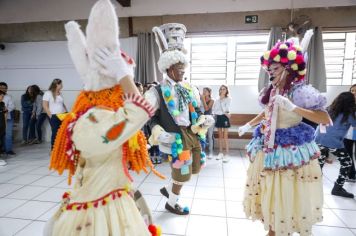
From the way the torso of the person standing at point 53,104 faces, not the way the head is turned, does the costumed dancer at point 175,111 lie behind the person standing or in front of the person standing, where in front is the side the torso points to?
in front

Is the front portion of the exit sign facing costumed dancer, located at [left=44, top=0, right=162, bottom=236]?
yes

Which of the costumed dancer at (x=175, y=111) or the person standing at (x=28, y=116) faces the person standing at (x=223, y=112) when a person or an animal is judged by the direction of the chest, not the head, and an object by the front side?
the person standing at (x=28, y=116)

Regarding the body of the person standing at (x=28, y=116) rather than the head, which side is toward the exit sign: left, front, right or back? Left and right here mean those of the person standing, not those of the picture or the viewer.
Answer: front

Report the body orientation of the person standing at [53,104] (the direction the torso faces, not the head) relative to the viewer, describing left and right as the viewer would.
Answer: facing the viewer and to the right of the viewer

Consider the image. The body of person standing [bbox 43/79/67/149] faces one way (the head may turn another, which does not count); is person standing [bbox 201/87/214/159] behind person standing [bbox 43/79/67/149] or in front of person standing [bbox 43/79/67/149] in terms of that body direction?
in front

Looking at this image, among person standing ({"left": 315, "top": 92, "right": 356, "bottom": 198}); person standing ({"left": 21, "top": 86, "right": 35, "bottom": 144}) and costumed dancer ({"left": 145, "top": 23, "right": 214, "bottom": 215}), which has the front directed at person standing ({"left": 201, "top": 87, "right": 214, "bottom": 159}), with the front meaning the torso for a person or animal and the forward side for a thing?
person standing ({"left": 21, "top": 86, "right": 35, "bottom": 144})

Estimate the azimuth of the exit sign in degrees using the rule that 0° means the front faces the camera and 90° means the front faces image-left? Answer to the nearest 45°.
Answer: approximately 0°

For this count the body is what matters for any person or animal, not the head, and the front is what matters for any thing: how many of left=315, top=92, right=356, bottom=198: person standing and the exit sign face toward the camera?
1

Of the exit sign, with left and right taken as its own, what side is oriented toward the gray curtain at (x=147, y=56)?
right

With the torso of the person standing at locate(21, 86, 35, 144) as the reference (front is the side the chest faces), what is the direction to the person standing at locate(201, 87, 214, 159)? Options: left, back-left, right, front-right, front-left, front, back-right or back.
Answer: front
